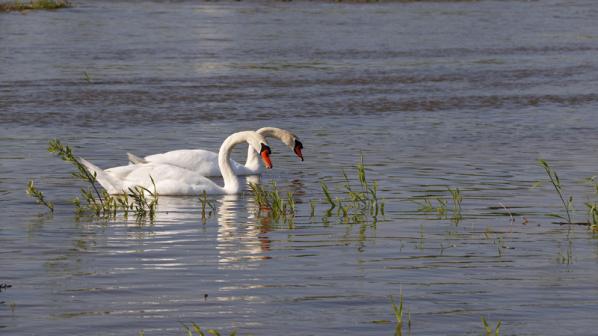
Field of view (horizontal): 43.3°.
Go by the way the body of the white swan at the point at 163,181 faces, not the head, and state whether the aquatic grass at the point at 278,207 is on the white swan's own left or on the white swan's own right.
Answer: on the white swan's own right

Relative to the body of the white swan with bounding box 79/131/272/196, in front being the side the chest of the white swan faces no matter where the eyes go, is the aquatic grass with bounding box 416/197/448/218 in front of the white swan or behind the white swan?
in front

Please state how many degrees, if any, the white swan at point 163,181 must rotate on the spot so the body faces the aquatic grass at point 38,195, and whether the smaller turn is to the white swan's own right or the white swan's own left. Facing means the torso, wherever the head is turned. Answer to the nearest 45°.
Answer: approximately 135° to the white swan's own right

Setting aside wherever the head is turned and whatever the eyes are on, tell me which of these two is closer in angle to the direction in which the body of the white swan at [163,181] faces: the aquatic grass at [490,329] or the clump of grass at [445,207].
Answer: the clump of grass

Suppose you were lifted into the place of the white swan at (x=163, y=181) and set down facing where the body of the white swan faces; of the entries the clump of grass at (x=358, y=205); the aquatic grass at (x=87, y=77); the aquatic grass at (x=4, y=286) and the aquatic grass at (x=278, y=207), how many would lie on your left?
1

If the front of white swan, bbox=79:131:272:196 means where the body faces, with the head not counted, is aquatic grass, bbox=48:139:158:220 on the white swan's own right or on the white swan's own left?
on the white swan's own right

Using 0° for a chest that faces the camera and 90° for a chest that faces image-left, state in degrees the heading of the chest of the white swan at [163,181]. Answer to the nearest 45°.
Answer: approximately 270°

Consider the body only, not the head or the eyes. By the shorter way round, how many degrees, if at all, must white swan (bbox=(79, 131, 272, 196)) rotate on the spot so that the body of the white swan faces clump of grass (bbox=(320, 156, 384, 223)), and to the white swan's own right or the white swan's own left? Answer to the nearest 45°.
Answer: approximately 45° to the white swan's own right

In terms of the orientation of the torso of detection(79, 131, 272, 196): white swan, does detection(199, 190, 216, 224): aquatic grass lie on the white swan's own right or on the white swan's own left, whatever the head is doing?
on the white swan's own right

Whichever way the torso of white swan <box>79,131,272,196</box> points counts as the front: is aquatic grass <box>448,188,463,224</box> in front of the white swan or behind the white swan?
in front
